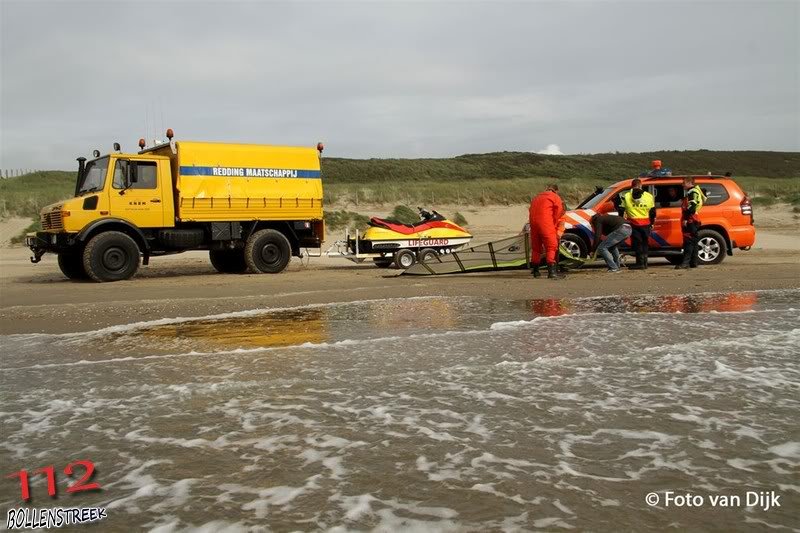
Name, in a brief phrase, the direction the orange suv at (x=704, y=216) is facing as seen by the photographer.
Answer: facing to the left of the viewer

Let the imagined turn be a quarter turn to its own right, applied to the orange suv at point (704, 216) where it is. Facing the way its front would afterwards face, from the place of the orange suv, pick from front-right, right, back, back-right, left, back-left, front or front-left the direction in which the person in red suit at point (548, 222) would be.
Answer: back-left

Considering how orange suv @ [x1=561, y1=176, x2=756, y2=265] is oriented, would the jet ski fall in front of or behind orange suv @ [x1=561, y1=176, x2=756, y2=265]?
in front

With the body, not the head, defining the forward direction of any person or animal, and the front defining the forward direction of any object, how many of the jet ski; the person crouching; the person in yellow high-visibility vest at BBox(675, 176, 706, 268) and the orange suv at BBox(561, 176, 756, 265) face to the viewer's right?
1
